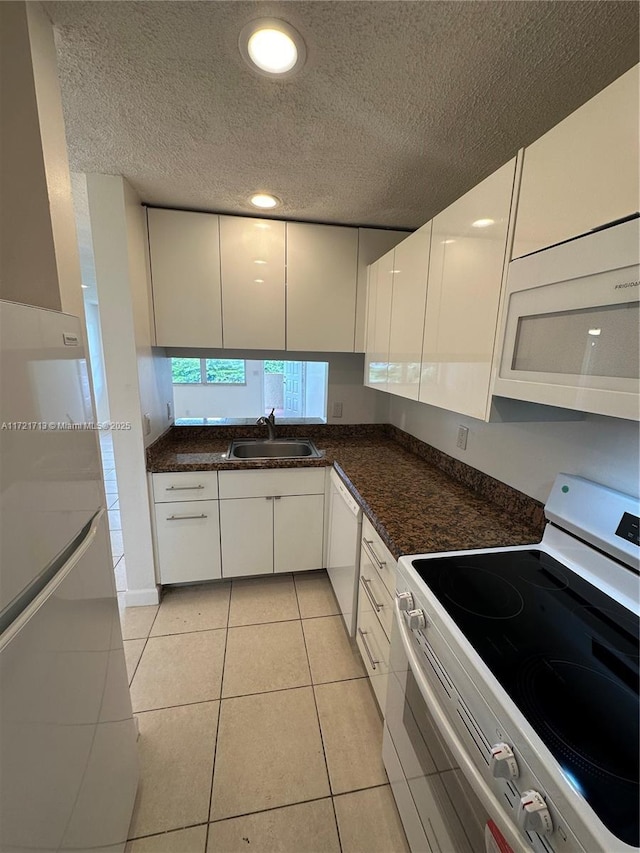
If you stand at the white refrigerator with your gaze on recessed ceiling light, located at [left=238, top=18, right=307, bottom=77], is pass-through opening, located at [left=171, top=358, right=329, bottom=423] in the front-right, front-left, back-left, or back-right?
front-left

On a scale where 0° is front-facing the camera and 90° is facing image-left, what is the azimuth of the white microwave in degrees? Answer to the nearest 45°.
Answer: approximately 45°

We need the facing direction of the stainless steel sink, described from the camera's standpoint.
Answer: facing the viewer

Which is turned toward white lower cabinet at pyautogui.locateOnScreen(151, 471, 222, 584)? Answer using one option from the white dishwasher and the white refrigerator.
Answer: the white dishwasher

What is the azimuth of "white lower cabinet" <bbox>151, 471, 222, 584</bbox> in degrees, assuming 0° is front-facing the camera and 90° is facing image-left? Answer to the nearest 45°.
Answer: approximately 0°

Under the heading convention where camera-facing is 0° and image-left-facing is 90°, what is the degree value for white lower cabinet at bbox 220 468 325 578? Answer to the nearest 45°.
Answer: approximately 0°

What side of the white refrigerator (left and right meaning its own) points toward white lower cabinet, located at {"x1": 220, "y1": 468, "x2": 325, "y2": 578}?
left

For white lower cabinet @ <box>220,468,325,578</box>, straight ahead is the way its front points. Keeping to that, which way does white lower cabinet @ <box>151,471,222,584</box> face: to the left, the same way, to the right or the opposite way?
the same way

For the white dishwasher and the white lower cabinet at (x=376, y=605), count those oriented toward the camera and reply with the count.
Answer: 0

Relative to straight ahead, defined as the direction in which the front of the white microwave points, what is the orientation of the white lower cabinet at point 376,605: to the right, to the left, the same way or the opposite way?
the same way

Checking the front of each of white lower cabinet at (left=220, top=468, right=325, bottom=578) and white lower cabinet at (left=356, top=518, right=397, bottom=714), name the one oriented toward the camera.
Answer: white lower cabinet at (left=220, top=468, right=325, bottom=578)

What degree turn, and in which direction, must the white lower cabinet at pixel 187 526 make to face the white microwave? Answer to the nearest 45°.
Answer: approximately 45° to its left

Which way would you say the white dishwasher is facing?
to the viewer's left

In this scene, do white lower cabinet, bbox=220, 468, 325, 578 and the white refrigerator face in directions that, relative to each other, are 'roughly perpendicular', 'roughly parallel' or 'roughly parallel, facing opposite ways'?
roughly perpendicular

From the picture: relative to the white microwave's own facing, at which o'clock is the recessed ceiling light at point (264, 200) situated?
The recessed ceiling light is roughly at 2 o'clock from the white microwave.

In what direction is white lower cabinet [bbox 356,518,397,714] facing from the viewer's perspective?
to the viewer's left
